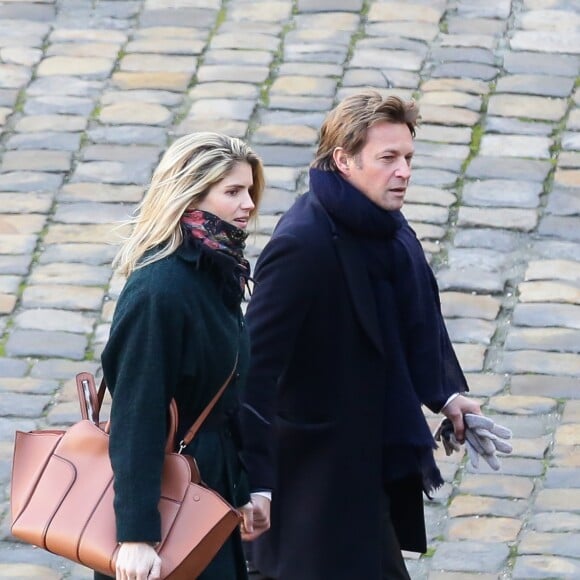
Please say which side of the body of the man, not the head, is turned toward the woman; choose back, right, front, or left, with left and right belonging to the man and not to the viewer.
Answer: right

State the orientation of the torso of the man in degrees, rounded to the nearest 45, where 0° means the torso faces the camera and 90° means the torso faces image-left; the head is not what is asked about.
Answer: approximately 315°

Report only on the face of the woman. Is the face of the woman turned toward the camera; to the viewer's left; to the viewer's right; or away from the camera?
to the viewer's right
